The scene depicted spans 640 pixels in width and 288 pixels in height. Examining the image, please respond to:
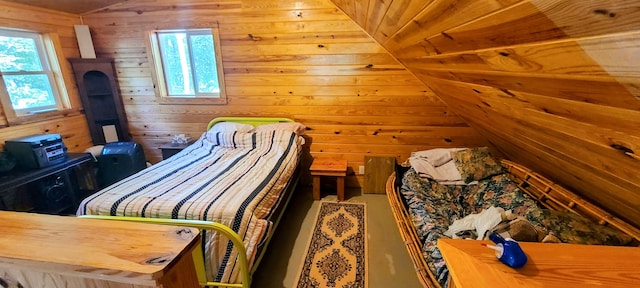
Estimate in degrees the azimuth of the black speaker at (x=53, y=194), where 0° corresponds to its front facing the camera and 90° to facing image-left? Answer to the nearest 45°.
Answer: approximately 315°

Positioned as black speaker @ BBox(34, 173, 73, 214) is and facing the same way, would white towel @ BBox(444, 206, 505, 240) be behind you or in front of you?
in front

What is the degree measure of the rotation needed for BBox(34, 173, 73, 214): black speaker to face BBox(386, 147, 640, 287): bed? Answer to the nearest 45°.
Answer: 0° — it already faces it

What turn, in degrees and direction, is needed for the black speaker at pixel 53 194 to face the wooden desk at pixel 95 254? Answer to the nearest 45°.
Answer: approximately 45° to its right

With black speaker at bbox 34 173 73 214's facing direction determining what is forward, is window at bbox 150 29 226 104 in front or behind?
in front

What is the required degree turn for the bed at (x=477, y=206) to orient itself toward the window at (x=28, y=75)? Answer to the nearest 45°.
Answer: approximately 90° to its right

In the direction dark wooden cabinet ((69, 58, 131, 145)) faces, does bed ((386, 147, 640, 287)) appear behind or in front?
in front

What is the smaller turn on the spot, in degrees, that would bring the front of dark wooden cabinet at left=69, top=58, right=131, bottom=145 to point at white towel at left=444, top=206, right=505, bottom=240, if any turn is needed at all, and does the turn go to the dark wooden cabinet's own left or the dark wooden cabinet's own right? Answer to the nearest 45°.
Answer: approximately 45° to the dark wooden cabinet's own left

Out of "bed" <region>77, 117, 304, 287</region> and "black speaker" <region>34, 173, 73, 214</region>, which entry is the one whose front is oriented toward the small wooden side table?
the black speaker

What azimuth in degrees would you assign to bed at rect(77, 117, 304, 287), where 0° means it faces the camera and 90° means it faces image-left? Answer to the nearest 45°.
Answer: approximately 45°

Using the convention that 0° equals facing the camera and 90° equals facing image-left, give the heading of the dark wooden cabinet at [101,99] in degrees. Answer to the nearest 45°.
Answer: approximately 0°

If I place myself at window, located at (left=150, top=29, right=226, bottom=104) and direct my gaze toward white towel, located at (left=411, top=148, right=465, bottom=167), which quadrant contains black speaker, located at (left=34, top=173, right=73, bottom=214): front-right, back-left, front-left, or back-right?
back-right

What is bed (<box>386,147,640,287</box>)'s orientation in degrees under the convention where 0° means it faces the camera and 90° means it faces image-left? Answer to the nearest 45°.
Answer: approximately 315°
